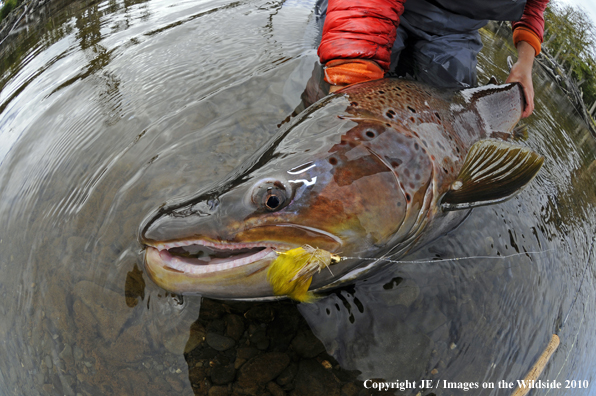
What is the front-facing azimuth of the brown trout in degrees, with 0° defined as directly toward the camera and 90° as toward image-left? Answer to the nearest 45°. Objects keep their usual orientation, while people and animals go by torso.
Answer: approximately 45°
